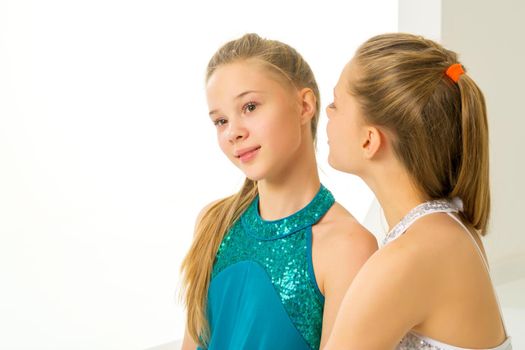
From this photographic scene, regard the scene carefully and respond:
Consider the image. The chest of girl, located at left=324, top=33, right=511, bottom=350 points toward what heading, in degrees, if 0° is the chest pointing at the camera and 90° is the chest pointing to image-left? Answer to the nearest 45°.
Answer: approximately 135°

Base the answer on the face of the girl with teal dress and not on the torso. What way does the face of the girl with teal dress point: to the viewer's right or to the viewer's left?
to the viewer's left
